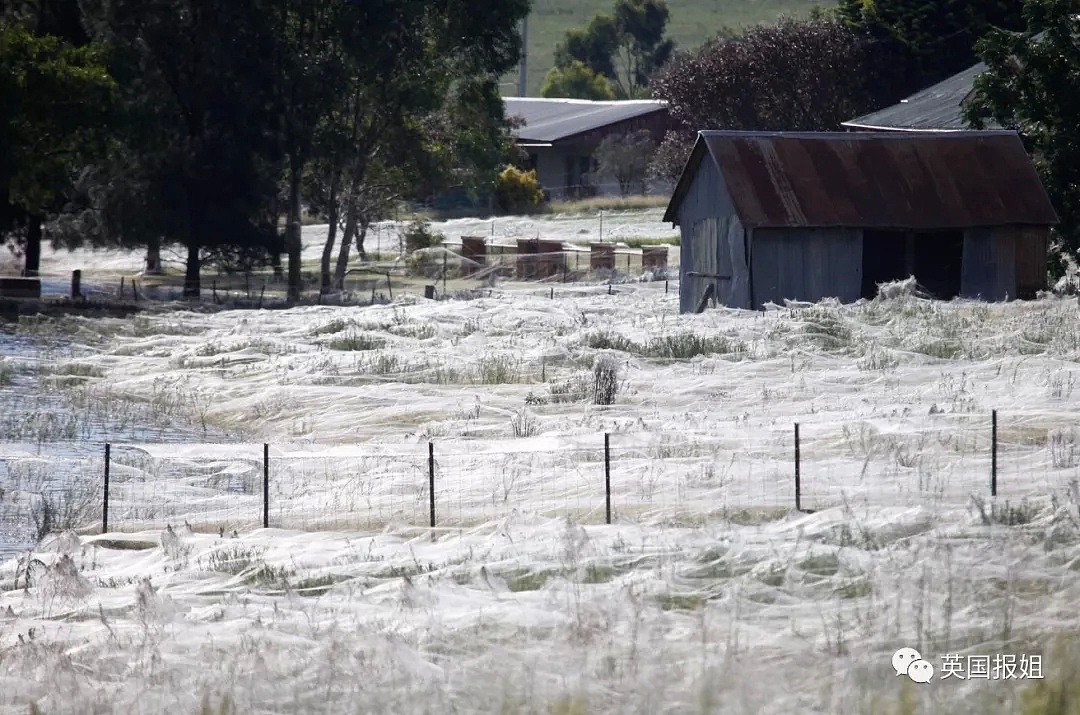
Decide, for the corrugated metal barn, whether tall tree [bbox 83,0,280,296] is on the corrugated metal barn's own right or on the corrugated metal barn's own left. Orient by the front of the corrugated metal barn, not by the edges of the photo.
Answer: on the corrugated metal barn's own right

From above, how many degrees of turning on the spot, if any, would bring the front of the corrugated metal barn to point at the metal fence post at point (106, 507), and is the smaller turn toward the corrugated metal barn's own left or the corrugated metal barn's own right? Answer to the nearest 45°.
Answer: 0° — it already faces it

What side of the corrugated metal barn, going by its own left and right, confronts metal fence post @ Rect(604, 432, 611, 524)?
front

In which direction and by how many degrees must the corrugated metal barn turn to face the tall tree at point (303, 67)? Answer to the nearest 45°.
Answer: approximately 135° to its right

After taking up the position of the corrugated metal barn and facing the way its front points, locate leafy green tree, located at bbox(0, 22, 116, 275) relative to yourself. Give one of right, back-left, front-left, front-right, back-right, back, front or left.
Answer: right

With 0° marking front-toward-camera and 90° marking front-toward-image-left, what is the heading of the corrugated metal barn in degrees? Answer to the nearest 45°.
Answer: approximately 0°

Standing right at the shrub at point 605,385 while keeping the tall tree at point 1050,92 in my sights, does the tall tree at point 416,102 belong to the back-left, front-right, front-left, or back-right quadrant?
front-left

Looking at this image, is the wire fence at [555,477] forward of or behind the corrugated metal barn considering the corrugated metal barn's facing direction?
forward

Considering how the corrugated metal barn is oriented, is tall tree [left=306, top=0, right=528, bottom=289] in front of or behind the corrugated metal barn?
behind

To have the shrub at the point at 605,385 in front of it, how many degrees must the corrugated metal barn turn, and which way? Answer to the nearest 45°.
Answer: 0° — it already faces it

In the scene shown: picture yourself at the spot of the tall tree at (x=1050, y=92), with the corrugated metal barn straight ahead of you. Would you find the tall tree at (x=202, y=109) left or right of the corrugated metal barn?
right
